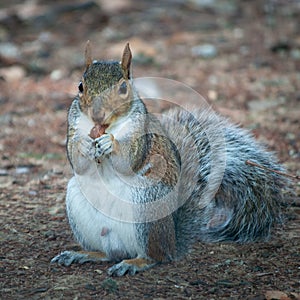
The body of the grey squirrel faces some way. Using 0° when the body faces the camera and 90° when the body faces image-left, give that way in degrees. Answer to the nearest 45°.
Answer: approximately 45°

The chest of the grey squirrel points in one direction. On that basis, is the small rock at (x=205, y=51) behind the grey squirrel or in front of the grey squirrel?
behind
